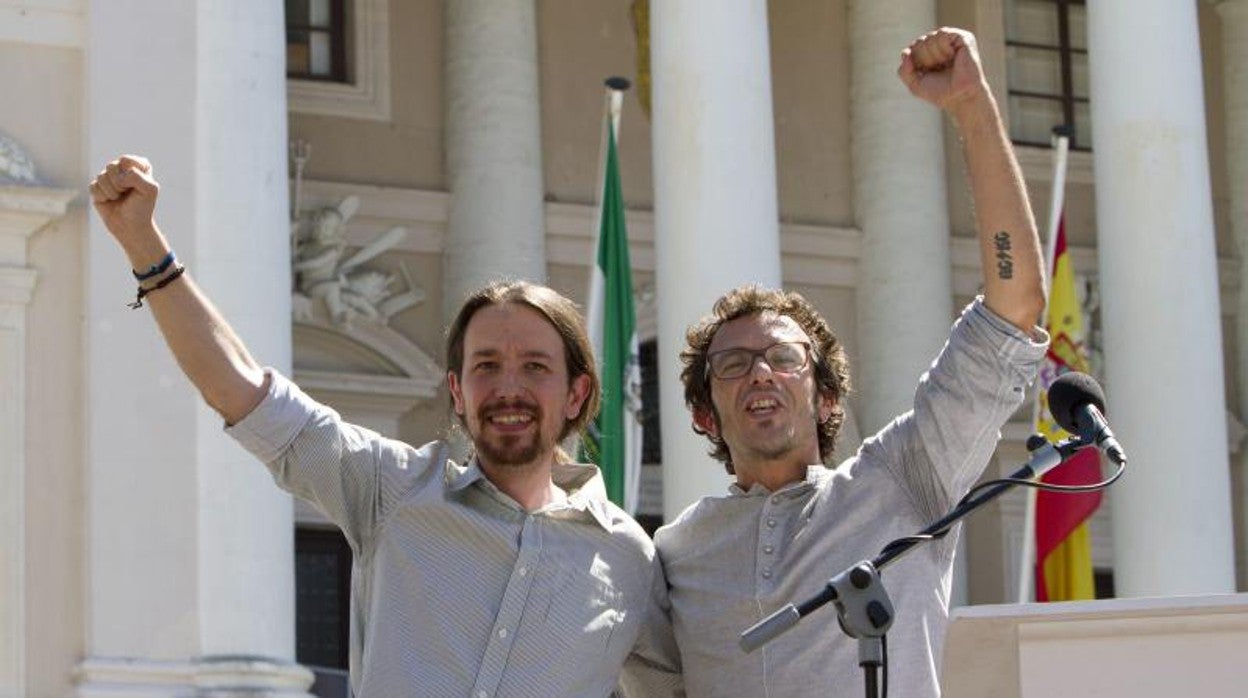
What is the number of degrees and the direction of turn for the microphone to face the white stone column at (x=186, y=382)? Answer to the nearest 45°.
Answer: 0° — it already faces it

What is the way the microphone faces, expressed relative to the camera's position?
facing away from the viewer and to the left of the viewer

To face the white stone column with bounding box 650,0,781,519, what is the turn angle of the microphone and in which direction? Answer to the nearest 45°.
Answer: approximately 45° to its right

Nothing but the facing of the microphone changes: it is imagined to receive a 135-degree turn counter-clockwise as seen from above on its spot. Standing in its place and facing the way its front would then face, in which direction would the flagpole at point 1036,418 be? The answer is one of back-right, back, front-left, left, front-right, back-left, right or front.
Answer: back

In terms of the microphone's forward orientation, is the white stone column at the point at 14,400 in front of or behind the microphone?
in front

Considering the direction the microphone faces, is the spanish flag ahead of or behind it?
ahead

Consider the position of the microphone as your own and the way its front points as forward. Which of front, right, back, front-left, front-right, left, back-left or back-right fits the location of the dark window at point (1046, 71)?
front-right

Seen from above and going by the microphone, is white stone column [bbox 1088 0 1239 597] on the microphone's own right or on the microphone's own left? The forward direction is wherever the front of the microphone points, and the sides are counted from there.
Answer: on the microphone's own right

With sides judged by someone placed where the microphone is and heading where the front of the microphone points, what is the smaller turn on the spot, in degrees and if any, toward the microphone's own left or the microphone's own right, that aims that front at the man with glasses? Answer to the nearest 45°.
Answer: approximately 45° to the microphone's own left
